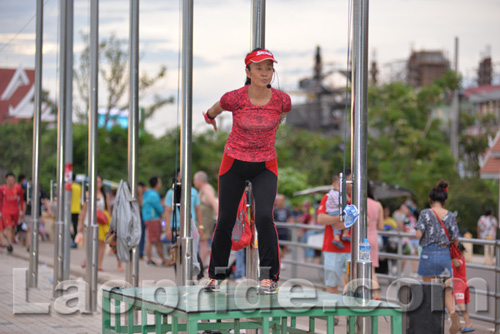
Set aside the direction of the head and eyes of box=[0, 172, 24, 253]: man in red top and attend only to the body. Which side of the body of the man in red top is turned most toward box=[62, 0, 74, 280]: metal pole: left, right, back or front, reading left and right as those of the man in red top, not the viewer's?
front

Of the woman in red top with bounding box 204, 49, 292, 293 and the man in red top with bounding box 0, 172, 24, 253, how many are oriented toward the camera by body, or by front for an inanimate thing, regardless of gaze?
2

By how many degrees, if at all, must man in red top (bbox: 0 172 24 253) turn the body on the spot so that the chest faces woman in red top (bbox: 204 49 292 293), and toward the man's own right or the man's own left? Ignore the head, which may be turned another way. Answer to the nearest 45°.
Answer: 0° — they already face them

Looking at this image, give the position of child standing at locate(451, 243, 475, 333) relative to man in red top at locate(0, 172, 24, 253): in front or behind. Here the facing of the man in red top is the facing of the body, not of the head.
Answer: in front

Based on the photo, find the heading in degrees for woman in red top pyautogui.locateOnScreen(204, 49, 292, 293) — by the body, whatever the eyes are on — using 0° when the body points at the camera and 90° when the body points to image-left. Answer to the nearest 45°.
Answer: approximately 0°

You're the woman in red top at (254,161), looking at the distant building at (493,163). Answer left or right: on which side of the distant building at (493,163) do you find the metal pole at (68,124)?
left

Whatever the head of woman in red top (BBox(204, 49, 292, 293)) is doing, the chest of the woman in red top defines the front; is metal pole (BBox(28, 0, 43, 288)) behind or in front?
behind

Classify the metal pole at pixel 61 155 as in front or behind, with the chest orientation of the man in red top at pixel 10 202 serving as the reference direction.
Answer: in front
